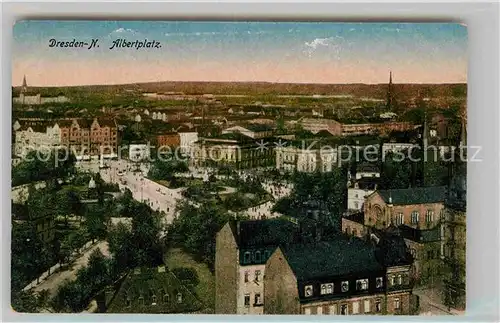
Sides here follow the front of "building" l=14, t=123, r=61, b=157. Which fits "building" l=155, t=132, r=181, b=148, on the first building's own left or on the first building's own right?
on the first building's own left

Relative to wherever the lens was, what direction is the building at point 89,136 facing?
facing the viewer

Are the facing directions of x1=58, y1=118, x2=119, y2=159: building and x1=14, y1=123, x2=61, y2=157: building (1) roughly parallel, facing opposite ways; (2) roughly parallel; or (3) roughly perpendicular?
roughly parallel

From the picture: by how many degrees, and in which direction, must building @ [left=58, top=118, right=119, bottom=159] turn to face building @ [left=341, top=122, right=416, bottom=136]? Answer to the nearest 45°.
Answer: approximately 90° to its left

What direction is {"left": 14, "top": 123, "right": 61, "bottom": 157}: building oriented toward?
toward the camera
